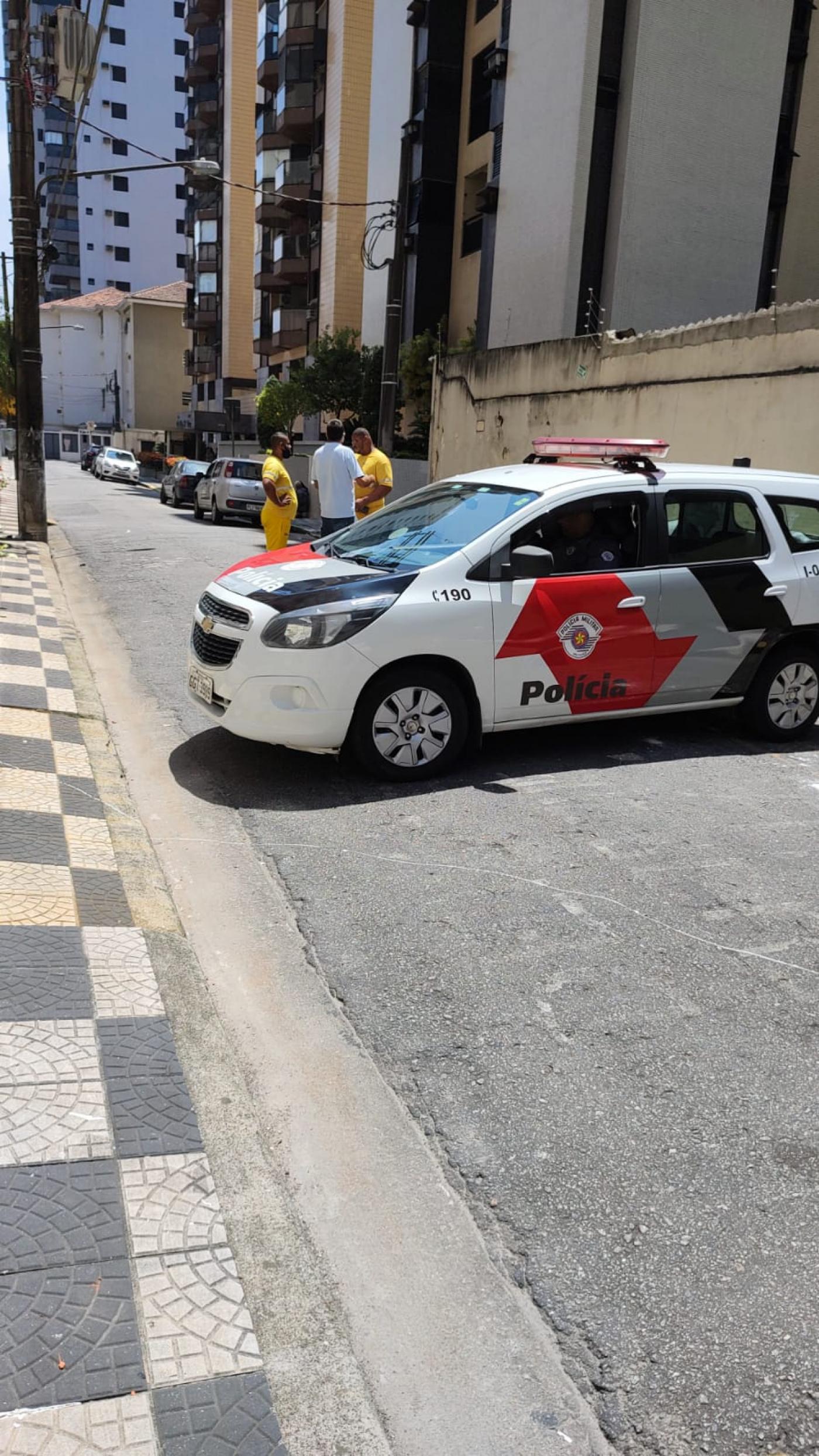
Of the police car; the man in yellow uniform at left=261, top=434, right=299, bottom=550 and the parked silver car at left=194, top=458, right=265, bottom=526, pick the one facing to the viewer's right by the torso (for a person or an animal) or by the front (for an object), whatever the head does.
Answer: the man in yellow uniform

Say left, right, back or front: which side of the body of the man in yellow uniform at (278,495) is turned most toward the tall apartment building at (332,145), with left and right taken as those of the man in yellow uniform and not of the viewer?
left

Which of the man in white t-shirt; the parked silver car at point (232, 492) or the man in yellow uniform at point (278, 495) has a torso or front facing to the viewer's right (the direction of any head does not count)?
the man in yellow uniform

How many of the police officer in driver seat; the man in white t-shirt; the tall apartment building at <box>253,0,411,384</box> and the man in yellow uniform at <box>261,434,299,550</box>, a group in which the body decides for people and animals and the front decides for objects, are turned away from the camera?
1

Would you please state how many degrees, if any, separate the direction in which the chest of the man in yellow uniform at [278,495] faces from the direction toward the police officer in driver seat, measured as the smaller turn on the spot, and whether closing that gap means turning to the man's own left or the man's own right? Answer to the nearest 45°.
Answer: approximately 90° to the man's own right

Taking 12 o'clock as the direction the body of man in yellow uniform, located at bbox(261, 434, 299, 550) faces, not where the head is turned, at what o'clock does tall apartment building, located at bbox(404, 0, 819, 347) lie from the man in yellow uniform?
The tall apartment building is roughly at 10 o'clock from the man in yellow uniform.

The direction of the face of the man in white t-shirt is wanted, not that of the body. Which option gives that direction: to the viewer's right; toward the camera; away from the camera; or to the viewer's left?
away from the camera

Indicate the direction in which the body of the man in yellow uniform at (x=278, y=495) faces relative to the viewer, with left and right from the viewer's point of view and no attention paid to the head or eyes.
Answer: facing to the right of the viewer

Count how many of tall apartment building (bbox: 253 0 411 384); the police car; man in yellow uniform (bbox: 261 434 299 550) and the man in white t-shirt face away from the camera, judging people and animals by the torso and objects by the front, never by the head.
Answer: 1

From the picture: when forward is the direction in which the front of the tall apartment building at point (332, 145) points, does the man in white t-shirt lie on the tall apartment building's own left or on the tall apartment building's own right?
on the tall apartment building's own left

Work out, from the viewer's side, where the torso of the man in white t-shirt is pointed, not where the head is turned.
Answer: away from the camera

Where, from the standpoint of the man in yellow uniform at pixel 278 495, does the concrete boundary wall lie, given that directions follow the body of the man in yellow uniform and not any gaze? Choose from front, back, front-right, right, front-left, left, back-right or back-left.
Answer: front-left

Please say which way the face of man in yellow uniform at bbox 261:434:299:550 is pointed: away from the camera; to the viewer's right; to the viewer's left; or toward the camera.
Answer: to the viewer's right

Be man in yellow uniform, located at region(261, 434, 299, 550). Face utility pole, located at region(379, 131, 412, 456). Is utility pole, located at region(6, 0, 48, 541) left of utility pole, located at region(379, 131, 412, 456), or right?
left
